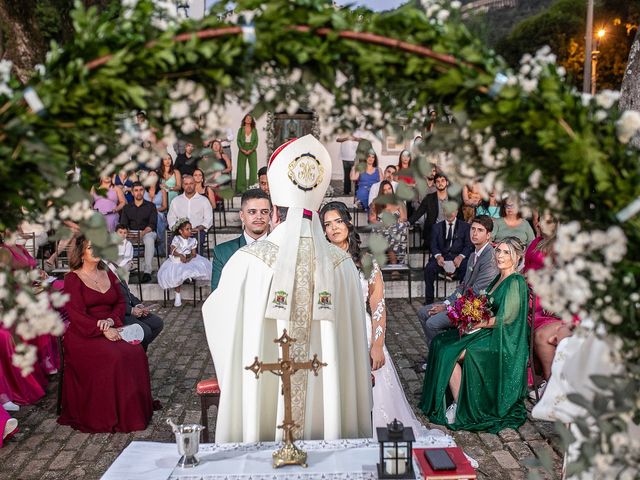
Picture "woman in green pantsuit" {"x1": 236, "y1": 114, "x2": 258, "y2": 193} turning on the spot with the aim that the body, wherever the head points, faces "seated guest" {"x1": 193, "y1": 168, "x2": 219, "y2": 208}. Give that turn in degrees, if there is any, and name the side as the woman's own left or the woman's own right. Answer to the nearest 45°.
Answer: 0° — they already face them

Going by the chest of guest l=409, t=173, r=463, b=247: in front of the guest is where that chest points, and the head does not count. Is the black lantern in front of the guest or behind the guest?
in front

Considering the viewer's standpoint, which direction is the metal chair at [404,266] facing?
facing the viewer

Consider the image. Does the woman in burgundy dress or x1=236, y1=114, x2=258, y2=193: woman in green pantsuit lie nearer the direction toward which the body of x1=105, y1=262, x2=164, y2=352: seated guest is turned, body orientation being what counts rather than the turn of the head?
the woman in burgundy dress

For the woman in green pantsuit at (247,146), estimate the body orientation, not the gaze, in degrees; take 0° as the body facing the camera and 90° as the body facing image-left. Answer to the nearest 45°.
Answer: approximately 0°

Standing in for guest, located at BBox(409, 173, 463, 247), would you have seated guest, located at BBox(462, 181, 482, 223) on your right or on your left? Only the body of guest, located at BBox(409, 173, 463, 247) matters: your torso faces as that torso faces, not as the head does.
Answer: on your left

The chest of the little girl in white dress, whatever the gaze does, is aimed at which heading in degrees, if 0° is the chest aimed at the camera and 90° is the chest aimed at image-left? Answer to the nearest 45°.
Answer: approximately 0°

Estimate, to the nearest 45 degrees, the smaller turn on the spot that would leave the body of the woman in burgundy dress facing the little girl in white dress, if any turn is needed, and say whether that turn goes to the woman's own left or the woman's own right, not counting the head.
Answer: approximately 135° to the woman's own left
